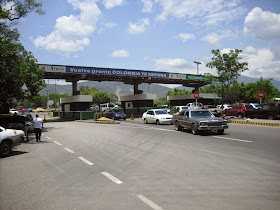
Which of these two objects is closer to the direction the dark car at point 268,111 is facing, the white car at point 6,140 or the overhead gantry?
the overhead gantry

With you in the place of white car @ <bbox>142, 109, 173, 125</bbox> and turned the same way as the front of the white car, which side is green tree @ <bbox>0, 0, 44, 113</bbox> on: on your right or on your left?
on your right

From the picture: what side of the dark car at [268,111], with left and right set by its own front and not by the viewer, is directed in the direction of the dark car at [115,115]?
front

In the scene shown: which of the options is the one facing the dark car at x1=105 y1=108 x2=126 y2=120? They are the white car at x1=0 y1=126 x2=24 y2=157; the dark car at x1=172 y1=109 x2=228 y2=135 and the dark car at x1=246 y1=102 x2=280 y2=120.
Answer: the dark car at x1=246 y1=102 x2=280 y2=120

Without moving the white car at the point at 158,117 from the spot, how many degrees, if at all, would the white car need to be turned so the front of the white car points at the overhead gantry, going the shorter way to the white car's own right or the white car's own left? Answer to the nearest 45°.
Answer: approximately 180°

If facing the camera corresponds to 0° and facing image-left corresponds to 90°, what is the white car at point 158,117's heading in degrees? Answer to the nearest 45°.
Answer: approximately 315°

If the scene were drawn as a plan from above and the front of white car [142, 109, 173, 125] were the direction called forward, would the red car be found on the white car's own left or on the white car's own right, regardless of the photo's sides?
on the white car's own left

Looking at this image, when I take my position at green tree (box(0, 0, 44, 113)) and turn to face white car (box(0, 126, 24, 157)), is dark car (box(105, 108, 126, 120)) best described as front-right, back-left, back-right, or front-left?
back-left

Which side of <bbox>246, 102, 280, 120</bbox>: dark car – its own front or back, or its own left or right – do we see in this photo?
left

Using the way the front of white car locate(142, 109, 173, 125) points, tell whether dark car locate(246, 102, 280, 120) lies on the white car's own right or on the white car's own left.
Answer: on the white car's own left

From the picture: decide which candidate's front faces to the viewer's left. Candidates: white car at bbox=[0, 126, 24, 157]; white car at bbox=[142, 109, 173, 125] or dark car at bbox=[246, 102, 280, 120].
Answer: the dark car
